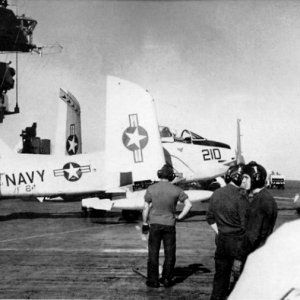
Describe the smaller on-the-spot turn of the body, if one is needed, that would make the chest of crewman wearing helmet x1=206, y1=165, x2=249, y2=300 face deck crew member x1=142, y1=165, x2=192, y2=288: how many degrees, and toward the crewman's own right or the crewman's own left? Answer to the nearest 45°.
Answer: approximately 90° to the crewman's own left

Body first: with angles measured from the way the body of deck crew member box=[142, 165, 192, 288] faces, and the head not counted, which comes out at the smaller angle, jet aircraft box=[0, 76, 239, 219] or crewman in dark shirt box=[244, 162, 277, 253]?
the jet aircraft

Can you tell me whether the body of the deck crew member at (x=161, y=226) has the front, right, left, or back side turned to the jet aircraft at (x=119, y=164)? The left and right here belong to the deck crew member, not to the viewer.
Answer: front

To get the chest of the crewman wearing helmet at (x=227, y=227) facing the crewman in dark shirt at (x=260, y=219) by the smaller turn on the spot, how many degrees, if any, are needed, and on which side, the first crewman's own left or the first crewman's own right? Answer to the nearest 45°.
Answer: approximately 90° to the first crewman's own right

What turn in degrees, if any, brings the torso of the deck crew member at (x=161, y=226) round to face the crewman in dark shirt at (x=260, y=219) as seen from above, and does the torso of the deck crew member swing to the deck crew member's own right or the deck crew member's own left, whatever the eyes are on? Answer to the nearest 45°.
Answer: approximately 135° to the deck crew member's own right

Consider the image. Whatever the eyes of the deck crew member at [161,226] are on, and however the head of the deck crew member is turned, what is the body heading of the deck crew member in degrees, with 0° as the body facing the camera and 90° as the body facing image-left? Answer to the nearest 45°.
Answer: approximately 180°

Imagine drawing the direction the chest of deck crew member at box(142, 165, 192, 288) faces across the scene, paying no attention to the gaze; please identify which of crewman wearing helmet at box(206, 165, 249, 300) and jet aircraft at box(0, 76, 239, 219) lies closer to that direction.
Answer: the jet aircraft

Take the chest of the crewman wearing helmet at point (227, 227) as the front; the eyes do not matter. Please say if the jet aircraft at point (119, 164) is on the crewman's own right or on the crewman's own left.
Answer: on the crewman's own left

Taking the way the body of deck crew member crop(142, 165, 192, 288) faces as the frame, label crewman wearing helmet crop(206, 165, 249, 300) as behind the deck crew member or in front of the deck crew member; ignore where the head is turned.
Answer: behind
